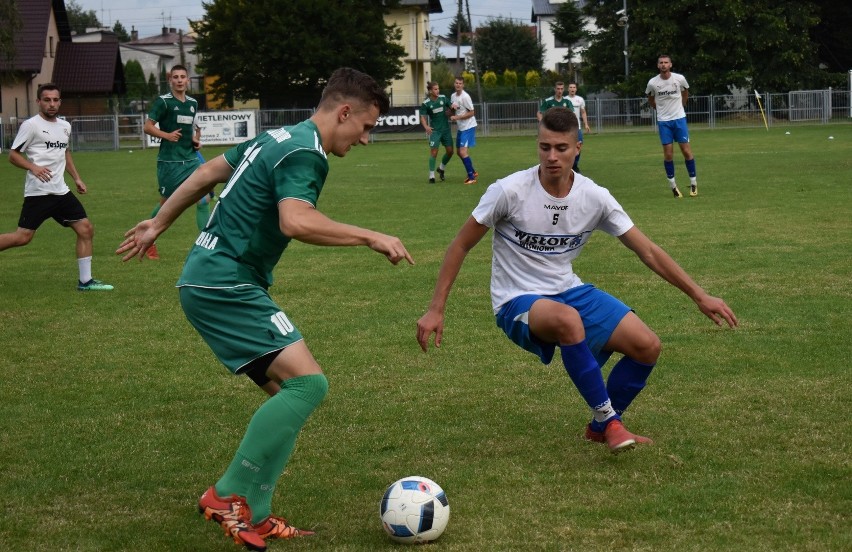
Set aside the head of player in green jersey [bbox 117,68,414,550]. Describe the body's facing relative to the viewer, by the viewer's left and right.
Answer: facing to the right of the viewer

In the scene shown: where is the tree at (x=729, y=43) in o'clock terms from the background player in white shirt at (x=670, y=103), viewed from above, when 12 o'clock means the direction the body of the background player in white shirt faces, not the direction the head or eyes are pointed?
The tree is roughly at 6 o'clock from the background player in white shirt.

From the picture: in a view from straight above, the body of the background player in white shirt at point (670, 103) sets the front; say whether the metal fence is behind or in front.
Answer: behind

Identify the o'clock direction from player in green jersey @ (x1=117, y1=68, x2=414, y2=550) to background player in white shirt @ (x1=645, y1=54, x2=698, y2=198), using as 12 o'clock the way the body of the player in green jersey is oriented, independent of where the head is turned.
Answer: The background player in white shirt is roughly at 10 o'clock from the player in green jersey.

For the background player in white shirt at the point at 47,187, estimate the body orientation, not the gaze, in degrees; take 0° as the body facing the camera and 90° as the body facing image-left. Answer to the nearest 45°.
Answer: approximately 315°

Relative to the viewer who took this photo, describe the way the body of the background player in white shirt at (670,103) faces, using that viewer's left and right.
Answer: facing the viewer

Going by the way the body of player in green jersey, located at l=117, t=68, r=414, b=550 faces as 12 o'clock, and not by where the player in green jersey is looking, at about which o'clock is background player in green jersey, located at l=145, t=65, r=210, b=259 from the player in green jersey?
The background player in green jersey is roughly at 9 o'clock from the player in green jersey.

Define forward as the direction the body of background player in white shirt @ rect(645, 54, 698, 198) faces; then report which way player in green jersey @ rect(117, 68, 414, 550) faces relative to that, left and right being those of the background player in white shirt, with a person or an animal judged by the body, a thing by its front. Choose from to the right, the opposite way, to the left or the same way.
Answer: to the left

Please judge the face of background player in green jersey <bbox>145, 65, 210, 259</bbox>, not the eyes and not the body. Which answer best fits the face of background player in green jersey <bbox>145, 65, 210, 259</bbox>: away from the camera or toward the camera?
toward the camera

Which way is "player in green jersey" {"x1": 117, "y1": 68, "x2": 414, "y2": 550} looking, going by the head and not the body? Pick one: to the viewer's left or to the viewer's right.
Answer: to the viewer's right

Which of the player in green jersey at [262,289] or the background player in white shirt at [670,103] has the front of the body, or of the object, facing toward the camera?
the background player in white shirt

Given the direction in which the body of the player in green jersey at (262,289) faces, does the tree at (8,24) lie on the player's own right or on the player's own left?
on the player's own left

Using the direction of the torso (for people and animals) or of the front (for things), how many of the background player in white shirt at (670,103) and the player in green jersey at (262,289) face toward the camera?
1

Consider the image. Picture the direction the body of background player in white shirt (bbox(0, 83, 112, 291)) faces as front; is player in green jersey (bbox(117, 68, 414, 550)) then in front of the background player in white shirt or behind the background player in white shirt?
in front
